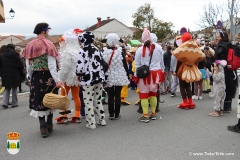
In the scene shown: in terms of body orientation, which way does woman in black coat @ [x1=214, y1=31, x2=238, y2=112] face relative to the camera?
to the viewer's left

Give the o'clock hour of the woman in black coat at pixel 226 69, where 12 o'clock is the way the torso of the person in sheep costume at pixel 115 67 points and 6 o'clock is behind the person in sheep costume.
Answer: The woman in black coat is roughly at 3 o'clock from the person in sheep costume.

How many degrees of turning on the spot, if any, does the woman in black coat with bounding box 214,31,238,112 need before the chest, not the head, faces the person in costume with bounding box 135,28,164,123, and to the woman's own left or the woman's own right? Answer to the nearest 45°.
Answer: approximately 45° to the woman's own left

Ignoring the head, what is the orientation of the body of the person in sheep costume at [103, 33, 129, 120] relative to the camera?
away from the camera

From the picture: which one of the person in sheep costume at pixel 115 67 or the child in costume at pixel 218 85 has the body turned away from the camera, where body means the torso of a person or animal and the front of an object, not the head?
the person in sheep costume at pixel 115 67

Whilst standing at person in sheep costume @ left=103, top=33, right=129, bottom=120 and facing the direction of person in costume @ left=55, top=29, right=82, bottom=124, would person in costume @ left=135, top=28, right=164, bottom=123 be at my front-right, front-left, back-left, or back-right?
back-left

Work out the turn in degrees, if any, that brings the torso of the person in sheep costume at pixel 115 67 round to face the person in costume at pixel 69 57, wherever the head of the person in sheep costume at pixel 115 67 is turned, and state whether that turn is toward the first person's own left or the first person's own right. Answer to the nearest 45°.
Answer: approximately 90° to the first person's own left
